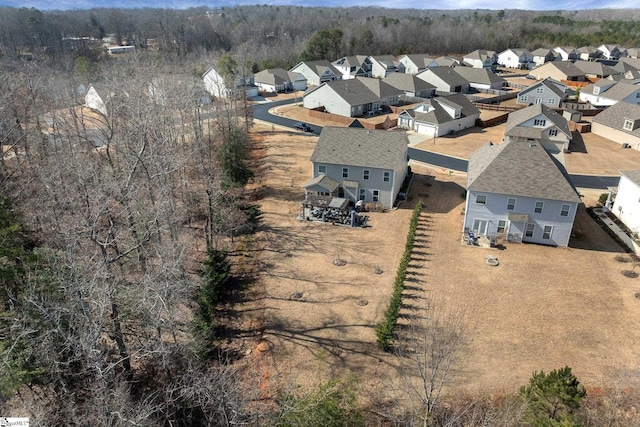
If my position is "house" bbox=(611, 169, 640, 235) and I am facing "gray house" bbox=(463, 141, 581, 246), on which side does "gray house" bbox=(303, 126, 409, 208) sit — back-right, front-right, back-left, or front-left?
front-right

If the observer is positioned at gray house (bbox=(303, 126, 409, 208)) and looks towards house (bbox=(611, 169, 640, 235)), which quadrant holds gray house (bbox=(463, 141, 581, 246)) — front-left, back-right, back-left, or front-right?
front-right

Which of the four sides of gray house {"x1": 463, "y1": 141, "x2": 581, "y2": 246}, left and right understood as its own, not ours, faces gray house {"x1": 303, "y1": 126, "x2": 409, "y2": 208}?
left

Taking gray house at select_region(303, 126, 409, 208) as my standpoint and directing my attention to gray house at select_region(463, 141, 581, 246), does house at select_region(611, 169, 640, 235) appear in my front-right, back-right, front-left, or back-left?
front-left

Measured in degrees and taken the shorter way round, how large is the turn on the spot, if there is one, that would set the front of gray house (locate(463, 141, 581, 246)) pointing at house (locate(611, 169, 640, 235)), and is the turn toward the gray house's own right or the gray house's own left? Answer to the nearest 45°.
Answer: approximately 45° to the gray house's own right

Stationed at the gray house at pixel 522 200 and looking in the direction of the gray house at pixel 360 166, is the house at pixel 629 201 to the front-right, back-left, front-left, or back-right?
back-right

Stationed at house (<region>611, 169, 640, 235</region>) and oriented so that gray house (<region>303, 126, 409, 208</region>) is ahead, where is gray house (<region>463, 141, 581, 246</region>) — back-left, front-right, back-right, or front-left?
front-left

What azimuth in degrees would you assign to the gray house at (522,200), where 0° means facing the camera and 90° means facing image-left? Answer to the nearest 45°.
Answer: approximately 180°

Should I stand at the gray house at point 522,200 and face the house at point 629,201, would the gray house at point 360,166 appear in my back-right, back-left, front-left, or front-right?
back-left
